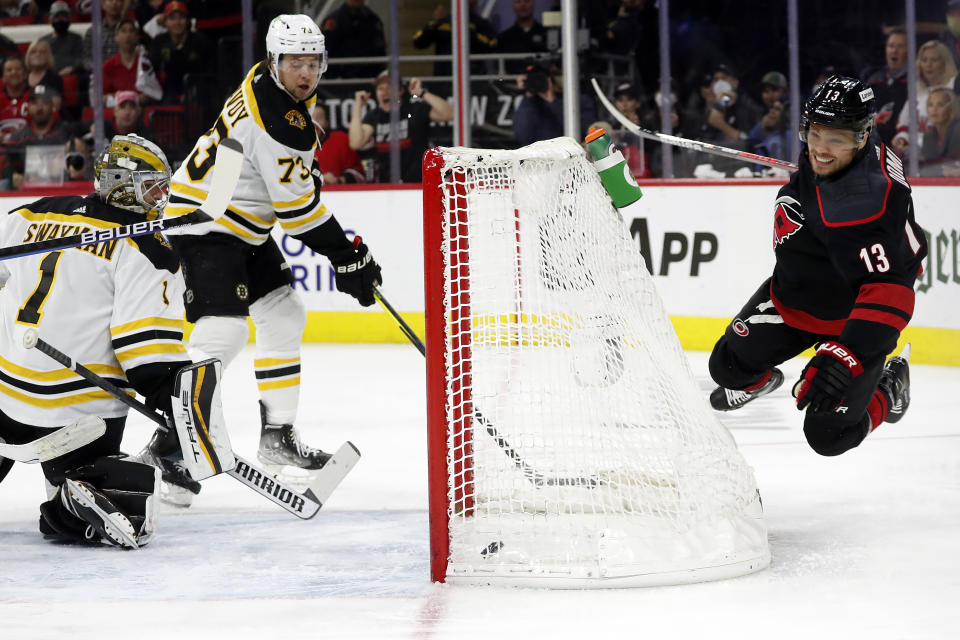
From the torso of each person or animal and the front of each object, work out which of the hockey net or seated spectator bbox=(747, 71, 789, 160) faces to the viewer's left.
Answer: the hockey net

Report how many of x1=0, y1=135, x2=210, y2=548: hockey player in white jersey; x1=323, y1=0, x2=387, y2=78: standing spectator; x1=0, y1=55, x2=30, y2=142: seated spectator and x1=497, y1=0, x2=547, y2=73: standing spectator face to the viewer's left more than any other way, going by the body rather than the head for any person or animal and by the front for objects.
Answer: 0

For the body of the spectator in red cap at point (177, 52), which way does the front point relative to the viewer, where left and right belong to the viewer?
facing the viewer

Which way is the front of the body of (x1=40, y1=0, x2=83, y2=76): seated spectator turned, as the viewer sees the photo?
toward the camera

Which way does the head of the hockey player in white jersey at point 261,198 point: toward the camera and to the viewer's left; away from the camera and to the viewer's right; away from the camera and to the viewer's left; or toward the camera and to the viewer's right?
toward the camera and to the viewer's right

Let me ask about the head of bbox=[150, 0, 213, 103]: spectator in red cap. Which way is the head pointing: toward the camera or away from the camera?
toward the camera

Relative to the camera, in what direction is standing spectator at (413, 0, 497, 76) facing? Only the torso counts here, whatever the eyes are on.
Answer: toward the camera

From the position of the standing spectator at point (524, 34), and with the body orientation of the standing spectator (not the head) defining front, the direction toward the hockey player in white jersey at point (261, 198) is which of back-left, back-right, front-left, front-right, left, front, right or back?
front
